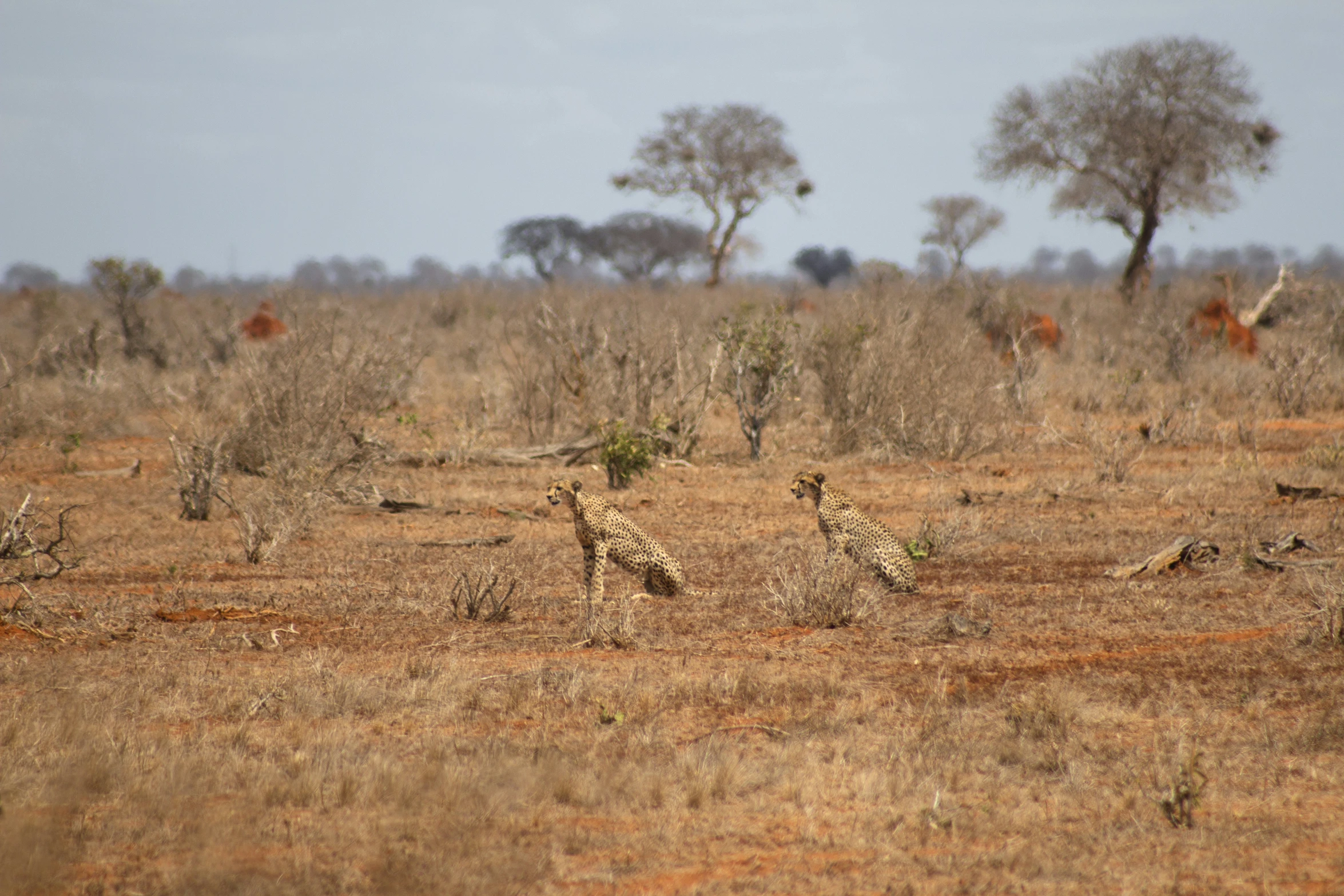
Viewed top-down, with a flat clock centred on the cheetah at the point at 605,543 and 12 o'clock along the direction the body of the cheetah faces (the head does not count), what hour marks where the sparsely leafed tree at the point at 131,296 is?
The sparsely leafed tree is roughly at 2 o'clock from the cheetah.

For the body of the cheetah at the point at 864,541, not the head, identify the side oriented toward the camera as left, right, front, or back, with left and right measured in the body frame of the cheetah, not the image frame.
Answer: left

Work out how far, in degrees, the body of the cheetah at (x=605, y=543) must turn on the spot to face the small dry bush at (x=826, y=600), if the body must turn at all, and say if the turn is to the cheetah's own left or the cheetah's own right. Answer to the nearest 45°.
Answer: approximately 180°

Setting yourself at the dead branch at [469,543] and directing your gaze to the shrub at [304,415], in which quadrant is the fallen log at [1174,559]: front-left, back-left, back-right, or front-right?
back-right

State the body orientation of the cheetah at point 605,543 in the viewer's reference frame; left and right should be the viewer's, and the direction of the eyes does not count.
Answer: facing to the left of the viewer

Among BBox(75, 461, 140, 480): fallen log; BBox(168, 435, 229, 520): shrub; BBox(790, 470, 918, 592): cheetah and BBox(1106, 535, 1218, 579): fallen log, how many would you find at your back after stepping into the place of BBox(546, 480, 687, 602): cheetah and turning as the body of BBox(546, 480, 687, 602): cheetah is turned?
2

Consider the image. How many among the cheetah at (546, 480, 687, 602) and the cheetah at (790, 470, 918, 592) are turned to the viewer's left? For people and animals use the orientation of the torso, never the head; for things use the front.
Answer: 2

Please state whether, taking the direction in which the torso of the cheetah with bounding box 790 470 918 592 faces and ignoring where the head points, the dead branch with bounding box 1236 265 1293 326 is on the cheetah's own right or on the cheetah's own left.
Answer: on the cheetah's own right
